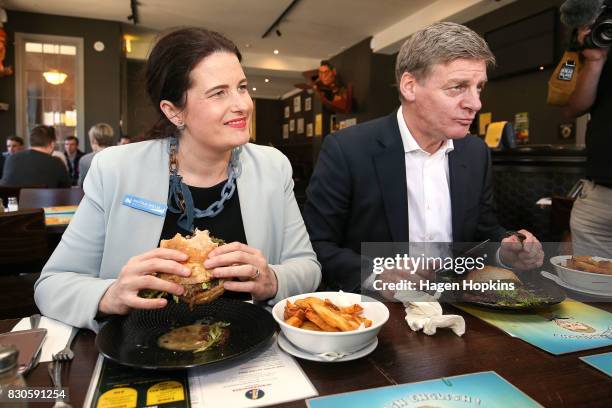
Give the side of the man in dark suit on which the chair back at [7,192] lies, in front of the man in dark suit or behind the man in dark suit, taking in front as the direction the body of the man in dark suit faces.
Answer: behind

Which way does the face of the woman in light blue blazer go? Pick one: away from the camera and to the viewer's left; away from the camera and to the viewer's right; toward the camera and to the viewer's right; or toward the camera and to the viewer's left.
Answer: toward the camera and to the viewer's right

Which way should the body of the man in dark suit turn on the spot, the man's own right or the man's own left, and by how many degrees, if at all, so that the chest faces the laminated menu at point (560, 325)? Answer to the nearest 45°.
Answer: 0° — they already face it

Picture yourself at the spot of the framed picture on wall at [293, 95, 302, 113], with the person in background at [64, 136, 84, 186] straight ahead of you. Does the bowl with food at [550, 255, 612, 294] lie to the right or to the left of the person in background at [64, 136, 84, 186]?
left

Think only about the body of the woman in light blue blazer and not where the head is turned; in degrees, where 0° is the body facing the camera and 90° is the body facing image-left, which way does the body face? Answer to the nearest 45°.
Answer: approximately 315°

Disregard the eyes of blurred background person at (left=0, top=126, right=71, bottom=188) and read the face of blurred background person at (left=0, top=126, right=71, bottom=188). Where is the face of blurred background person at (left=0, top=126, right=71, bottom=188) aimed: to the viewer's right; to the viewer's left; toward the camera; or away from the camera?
away from the camera

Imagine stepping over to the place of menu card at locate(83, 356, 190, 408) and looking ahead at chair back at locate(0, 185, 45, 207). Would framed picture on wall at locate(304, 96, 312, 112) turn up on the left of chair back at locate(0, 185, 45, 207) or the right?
right

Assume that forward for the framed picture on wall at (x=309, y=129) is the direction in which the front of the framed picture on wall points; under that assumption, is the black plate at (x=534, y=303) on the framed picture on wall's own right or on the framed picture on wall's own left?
on the framed picture on wall's own left

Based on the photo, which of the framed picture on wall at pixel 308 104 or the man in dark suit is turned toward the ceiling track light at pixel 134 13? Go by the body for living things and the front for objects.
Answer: the framed picture on wall

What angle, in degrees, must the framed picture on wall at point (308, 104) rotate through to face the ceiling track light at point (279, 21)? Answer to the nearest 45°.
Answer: approximately 45° to its left

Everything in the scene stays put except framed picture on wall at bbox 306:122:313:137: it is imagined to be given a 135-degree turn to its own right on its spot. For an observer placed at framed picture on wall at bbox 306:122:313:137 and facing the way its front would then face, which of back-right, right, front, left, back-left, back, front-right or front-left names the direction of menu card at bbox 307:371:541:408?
back

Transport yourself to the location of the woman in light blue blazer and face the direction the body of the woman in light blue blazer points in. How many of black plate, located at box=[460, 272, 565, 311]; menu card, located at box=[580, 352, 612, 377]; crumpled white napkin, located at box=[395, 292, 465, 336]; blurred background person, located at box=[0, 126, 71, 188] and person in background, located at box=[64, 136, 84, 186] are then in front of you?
3

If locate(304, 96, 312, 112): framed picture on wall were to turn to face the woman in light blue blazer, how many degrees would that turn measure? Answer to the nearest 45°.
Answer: approximately 45° to its left
